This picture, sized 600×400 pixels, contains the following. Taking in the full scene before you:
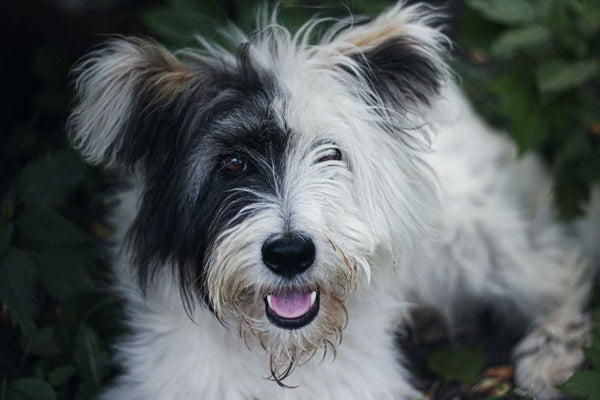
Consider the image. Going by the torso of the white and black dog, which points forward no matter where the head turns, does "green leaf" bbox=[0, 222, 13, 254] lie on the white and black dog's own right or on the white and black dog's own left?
on the white and black dog's own right

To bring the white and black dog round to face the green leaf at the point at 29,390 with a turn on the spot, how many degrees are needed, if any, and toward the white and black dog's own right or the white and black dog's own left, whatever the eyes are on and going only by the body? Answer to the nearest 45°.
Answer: approximately 45° to the white and black dog's own right

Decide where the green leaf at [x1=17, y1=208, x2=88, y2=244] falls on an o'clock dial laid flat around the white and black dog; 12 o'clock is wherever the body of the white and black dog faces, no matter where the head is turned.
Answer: The green leaf is roughly at 2 o'clock from the white and black dog.

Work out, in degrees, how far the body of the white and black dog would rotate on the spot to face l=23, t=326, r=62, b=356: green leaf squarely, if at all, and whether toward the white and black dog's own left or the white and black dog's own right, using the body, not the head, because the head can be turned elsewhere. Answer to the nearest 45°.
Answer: approximately 45° to the white and black dog's own right

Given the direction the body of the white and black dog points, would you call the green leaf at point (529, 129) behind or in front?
behind

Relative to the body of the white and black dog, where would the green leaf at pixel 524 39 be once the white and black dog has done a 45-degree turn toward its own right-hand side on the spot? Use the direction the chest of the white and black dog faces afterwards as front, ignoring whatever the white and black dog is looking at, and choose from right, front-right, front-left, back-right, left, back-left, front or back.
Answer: back-right

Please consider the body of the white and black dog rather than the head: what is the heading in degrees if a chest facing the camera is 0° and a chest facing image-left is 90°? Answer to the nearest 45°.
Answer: approximately 45°

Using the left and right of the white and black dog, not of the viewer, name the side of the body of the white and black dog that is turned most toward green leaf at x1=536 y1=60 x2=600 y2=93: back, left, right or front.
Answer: back
